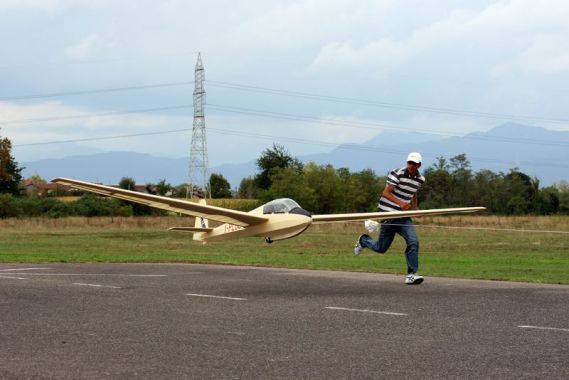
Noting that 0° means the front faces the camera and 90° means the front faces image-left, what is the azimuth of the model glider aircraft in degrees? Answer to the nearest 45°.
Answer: approximately 315°
